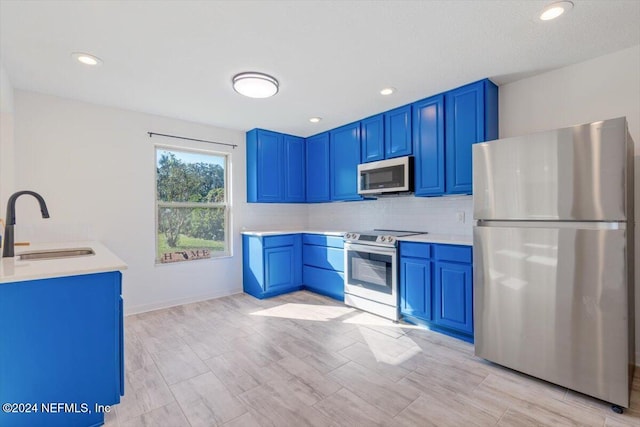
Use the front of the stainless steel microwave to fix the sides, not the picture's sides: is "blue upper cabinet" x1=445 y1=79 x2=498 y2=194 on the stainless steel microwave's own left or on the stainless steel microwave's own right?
on the stainless steel microwave's own left

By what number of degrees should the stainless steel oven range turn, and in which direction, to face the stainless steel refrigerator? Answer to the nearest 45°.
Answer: approximately 90° to its left

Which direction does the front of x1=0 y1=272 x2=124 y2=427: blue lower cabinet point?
to the viewer's right

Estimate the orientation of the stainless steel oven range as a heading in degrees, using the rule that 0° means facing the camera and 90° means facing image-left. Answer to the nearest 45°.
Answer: approximately 45°

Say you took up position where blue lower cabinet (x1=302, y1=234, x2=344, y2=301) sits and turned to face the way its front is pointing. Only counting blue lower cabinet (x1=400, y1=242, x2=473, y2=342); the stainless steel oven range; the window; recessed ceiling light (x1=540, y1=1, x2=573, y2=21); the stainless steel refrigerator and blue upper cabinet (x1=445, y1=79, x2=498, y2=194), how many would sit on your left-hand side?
5

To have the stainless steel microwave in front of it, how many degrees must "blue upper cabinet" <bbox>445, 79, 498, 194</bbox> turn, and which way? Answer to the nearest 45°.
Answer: approximately 45° to its right

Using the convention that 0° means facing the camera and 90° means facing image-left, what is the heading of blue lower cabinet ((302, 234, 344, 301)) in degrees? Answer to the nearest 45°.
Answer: approximately 45°

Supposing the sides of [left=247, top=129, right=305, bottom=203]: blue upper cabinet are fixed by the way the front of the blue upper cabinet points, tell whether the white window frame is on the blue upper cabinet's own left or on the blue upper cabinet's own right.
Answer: on the blue upper cabinet's own right

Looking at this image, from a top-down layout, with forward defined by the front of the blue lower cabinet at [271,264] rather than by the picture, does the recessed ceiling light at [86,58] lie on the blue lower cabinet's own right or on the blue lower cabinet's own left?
on the blue lower cabinet's own right

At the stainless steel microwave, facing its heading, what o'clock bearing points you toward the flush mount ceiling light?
The flush mount ceiling light is roughly at 12 o'clock from the stainless steel microwave.

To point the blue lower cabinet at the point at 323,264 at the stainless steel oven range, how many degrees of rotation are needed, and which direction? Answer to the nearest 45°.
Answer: approximately 90° to its left
